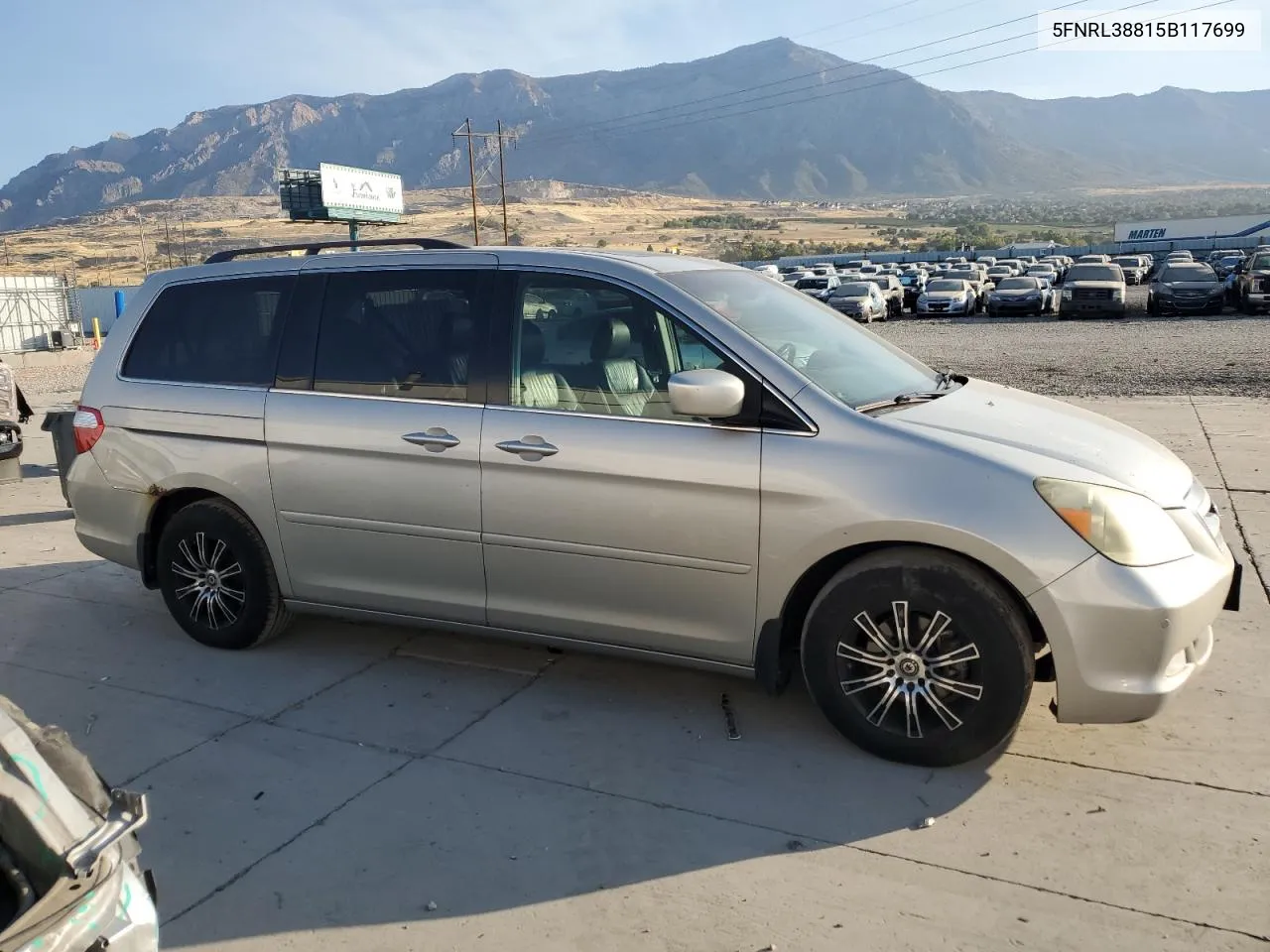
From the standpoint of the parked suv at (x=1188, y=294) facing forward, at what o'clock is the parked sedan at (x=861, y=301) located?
the parked sedan at (x=861, y=301) is roughly at 3 o'clock from the parked suv at (x=1188, y=294).

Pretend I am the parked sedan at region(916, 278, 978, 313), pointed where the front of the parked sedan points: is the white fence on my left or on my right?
on my right

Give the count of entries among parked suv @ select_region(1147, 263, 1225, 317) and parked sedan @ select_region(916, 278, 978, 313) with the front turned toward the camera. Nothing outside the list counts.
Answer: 2

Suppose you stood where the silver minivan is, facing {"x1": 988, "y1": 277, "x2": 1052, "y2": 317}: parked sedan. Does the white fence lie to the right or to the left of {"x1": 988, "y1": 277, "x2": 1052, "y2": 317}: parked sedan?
left

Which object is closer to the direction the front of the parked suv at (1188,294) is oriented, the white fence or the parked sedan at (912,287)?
the white fence

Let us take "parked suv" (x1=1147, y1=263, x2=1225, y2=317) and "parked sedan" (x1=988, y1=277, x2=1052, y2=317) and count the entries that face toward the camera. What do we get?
2

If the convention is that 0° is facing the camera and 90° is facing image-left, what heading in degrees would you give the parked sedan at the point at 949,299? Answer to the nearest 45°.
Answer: approximately 0°

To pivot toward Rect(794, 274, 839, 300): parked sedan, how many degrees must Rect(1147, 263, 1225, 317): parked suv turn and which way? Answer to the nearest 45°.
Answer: approximately 135° to its right

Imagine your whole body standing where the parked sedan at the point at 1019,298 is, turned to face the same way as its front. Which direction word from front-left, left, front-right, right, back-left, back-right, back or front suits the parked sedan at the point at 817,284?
back-right
